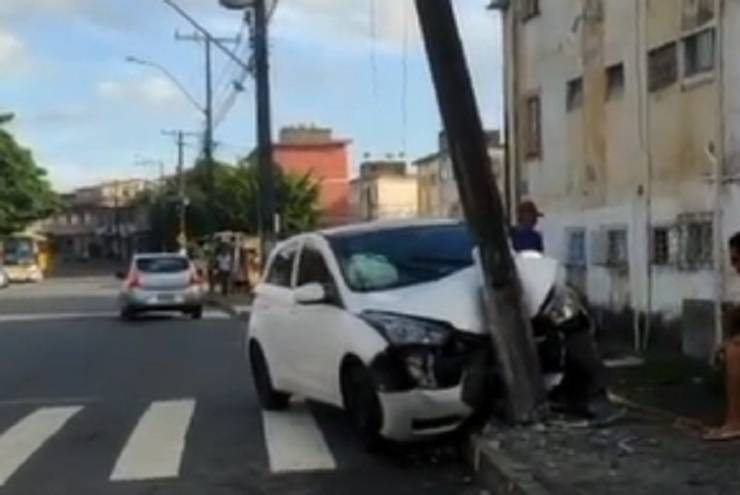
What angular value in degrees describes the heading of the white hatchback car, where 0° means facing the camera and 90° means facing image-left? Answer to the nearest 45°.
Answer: approximately 315°

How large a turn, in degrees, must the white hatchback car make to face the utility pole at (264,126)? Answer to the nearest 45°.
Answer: approximately 135° to its left

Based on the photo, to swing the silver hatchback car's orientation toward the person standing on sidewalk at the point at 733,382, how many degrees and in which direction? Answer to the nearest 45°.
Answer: approximately 180°

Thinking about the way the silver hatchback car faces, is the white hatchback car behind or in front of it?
behind

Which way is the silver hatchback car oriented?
away from the camera

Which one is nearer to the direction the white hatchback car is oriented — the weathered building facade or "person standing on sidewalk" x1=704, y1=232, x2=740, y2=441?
the person standing on sidewalk

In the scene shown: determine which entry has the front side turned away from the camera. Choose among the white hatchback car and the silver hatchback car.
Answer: the silver hatchback car

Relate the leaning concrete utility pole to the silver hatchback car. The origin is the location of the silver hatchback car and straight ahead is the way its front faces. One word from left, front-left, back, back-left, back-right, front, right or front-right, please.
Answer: back
